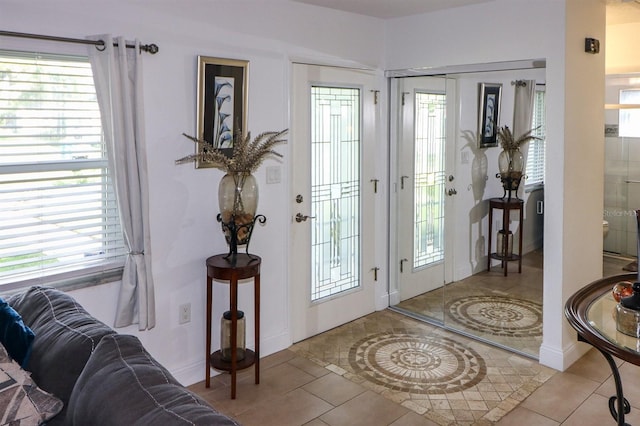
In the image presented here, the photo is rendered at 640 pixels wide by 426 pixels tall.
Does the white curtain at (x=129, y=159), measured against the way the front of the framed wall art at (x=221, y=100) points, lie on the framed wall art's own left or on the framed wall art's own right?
on the framed wall art's own right

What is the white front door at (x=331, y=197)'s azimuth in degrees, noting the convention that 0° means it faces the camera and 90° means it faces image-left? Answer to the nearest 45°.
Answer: approximately 315°

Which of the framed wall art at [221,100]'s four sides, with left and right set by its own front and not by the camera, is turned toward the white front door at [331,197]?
left

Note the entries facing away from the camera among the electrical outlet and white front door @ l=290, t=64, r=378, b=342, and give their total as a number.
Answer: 0
